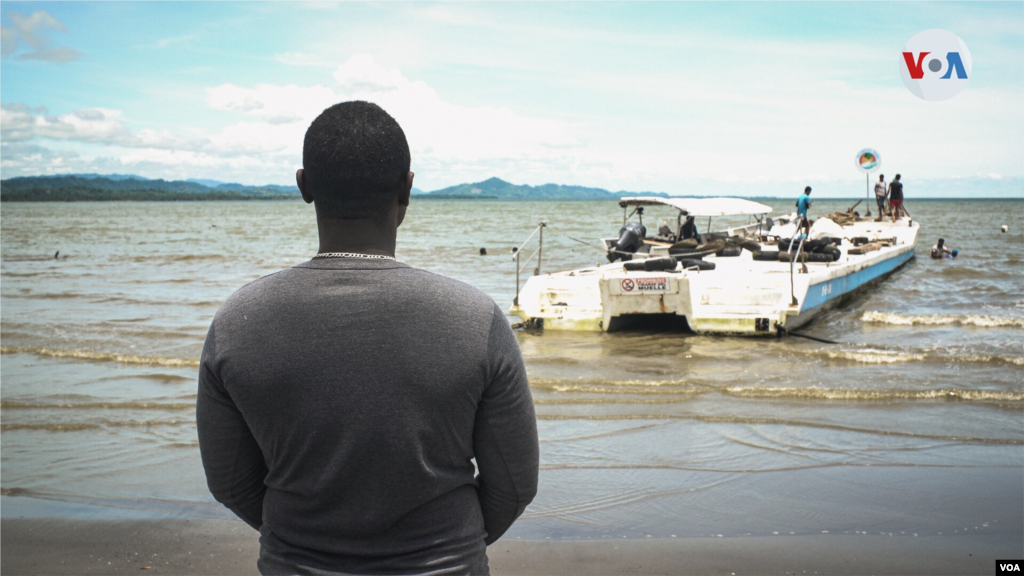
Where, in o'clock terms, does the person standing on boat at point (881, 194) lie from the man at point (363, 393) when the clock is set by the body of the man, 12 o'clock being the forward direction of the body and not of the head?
The person standing on boat is roughly at 1 o'clock from the man.

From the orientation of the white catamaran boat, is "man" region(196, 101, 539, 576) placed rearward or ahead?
rearward

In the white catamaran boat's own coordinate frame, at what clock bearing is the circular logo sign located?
The circular logo sign is roughly at 11 o'clock from the white catamaran boat.

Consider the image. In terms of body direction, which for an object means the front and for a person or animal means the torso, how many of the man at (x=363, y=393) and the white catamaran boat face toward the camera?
0

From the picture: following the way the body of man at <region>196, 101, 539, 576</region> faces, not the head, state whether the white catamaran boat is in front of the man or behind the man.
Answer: in front

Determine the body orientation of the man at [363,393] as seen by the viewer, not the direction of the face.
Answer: away from the camera

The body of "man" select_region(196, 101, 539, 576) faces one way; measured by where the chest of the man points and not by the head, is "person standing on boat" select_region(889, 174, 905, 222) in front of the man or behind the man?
in front

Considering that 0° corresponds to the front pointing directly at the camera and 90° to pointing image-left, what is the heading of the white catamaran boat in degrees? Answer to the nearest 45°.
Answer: approximately 225°
